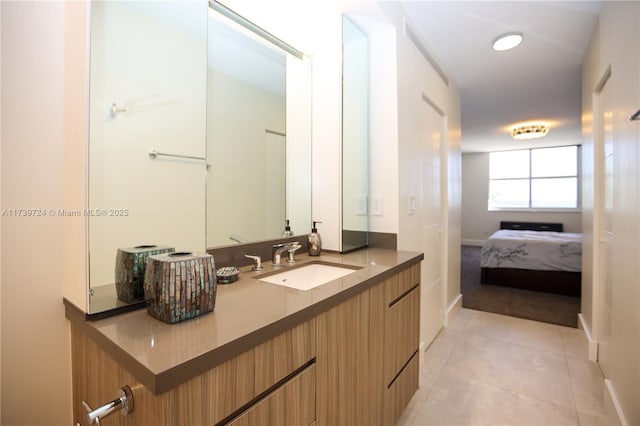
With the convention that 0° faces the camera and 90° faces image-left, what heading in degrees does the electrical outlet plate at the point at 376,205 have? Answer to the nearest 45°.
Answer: approximately 0°

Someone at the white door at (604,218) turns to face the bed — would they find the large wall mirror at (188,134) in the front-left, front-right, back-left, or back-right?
back-left

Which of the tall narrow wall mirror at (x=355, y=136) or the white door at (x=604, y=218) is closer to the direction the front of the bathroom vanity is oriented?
the white door

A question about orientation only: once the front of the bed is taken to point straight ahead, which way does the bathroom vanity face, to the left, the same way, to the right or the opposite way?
to the left

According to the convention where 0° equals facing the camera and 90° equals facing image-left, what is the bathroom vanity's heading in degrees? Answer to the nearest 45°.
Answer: approximately 315°

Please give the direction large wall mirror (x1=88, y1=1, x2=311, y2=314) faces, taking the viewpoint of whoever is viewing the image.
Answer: facing the viewer and to the right of the viewer

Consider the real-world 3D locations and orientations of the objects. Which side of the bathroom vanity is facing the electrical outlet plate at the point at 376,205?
left

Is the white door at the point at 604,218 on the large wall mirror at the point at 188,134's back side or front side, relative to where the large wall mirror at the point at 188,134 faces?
on the front side

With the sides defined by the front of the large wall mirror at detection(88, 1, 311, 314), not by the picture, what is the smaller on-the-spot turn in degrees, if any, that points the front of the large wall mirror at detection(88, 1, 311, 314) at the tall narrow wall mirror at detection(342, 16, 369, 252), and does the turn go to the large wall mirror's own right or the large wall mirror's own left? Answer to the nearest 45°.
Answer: approximately 45° to the large wall mirror's own left

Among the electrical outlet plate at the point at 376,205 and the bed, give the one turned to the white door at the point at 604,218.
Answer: the bed
